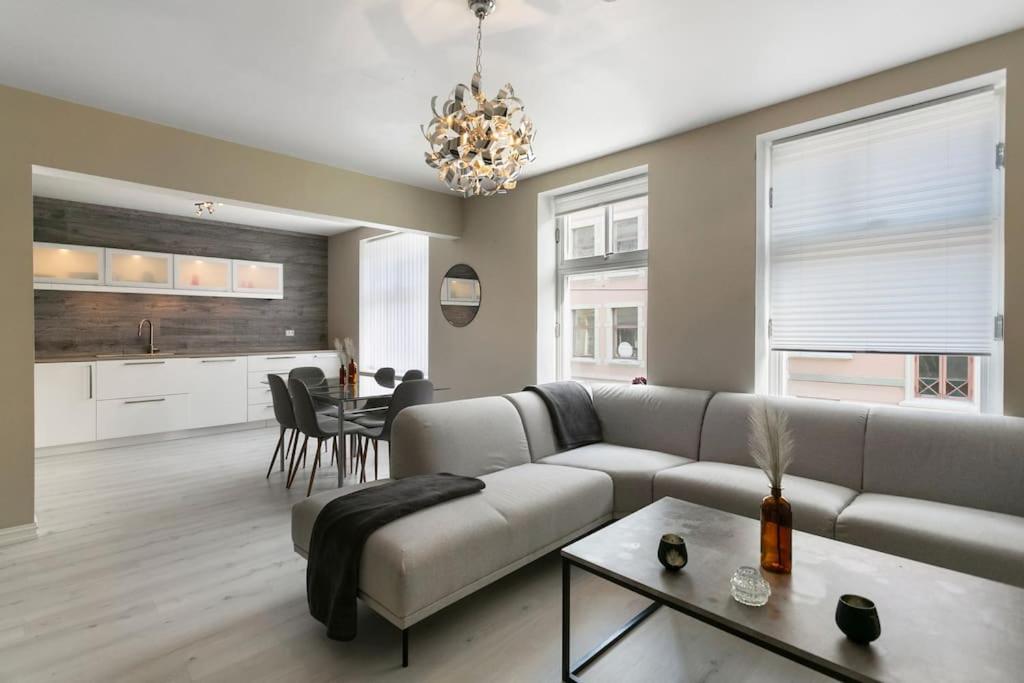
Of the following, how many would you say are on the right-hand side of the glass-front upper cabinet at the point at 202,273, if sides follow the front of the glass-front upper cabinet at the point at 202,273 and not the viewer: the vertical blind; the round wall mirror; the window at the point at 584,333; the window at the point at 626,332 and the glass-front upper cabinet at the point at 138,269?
1

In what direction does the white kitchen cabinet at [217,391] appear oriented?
toward the camera

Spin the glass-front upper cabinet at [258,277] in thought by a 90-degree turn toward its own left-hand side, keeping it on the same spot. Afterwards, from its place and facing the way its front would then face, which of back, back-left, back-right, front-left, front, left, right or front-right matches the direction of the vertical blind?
front-right

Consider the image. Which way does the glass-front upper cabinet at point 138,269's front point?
toward the camera

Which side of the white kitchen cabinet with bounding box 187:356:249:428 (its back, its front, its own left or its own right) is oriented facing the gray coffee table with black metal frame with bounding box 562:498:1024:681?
front

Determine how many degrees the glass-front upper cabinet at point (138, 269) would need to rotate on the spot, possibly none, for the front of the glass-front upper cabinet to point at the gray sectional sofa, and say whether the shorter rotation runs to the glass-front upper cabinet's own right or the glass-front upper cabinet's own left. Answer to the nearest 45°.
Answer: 0° — it already faces it

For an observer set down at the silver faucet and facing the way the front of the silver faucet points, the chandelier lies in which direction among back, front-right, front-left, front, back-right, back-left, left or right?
front-left

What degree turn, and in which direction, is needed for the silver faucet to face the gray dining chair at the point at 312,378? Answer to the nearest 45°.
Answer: approximately 90° to its left

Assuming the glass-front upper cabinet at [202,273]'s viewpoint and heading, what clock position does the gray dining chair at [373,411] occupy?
The gray dining chair is roughly at 11 o'clock from the glass-front upper cabinet.

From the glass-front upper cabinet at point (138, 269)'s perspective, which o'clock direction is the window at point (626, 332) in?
The window is roughly at 9 o'clock from the glass-front upper cabinet.

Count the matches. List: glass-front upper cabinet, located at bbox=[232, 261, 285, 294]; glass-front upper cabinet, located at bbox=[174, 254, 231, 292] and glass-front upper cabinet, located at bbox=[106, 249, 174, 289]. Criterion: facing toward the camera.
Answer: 3

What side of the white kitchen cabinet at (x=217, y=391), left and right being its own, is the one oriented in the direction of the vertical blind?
left

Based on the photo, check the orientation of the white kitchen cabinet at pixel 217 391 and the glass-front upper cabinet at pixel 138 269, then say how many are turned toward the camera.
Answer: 2

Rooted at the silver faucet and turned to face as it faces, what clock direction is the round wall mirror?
The round wall mirror is roughly at 9 o'clock from the silver faucet.

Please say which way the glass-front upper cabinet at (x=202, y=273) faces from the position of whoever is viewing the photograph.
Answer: facing the viewer

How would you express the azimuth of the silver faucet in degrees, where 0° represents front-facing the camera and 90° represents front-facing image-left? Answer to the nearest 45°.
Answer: approximately 45°

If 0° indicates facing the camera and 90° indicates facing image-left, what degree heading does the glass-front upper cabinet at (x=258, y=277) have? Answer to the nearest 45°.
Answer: approximately 0°
